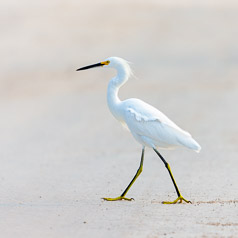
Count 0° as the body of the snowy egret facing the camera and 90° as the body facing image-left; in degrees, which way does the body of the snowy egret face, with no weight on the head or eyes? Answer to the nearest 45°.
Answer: approximately 90°
